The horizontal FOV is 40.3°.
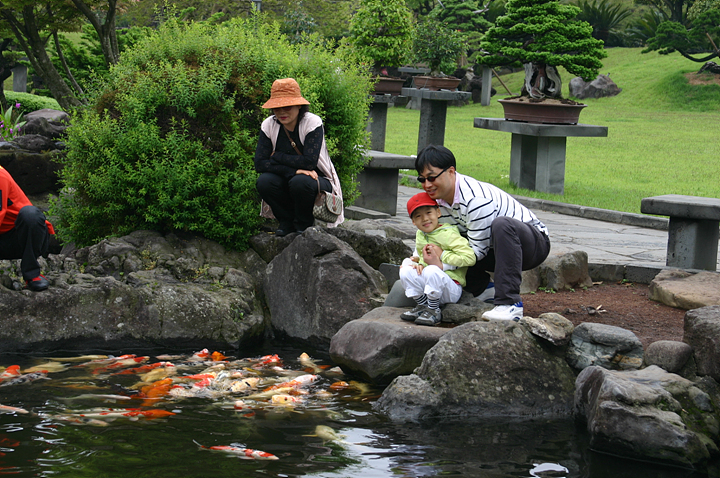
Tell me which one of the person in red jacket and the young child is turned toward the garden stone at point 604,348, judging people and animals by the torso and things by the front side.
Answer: the person in red jacket

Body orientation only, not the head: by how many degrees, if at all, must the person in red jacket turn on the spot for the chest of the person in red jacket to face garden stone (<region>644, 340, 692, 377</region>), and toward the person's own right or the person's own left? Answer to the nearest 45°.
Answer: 0° — they already face it

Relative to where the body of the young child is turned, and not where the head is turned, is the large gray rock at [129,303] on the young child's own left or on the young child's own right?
on the young child's own right

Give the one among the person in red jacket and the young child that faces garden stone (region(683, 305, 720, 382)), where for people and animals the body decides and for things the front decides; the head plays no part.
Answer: the person in red jacket

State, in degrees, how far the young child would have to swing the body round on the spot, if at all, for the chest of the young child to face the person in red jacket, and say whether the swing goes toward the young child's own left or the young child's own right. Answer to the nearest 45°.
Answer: approximately 45° to the young child's own right

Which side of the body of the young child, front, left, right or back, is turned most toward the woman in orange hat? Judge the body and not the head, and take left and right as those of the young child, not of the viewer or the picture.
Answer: right

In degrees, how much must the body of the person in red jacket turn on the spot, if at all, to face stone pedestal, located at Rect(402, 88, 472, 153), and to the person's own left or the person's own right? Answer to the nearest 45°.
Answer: approximately 90° to the person's own left

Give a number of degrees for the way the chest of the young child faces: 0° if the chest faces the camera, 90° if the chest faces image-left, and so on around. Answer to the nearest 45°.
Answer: approximately 45°

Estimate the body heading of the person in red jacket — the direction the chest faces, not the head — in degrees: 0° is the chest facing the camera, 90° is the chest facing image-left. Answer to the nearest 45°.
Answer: approximately 315°

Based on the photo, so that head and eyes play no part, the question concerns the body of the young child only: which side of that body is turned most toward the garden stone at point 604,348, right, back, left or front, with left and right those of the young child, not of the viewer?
left

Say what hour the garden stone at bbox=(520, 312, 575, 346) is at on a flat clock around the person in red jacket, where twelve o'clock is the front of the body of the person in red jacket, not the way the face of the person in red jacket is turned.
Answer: The garden stone is roughly at 12 o'clock from the person in red jacket.
